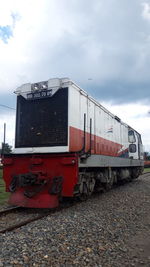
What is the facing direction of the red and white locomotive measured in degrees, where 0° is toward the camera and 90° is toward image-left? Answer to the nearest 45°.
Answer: approximately 45°
